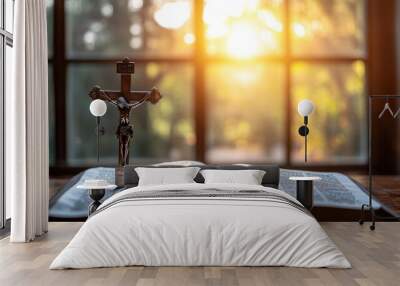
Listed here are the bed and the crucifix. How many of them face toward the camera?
2

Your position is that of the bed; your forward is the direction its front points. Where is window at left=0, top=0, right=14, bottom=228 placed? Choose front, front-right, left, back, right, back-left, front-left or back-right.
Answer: back-right

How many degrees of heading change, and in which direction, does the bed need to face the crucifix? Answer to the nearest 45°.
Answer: approximately 180°

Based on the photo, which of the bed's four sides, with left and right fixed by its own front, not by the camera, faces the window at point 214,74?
back

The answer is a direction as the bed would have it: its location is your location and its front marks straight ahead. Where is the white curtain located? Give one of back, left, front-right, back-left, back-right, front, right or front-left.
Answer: back-right

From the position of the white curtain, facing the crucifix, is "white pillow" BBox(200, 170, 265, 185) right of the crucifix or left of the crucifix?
right

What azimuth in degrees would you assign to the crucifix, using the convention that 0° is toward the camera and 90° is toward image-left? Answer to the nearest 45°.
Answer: approximately 0°

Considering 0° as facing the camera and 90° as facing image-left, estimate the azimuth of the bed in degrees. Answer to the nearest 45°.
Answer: approximately 0°
